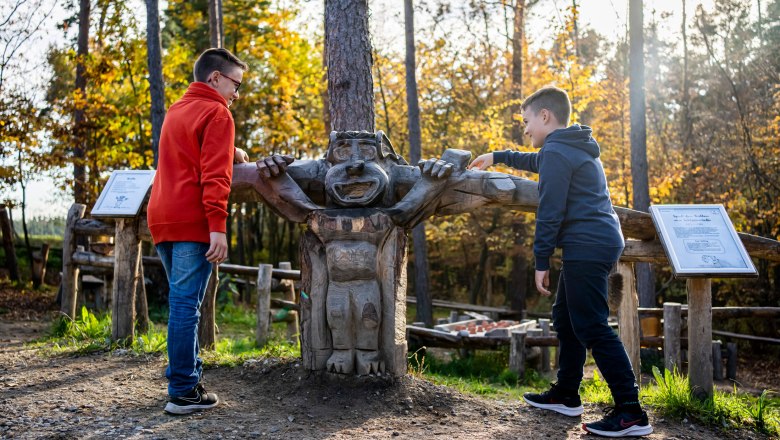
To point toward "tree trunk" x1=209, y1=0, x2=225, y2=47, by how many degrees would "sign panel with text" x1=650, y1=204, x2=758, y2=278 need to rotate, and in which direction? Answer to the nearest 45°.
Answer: approximately 135° to its right

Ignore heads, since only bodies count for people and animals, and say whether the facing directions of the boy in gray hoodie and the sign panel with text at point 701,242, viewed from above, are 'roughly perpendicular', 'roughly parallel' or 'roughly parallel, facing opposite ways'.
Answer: roughly perpendicular

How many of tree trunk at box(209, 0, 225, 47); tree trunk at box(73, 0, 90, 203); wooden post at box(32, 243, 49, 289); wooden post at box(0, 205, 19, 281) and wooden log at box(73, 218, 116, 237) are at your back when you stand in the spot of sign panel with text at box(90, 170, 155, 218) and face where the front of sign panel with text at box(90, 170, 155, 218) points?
5

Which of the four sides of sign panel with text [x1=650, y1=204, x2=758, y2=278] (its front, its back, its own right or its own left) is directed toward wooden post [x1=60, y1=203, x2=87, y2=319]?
right

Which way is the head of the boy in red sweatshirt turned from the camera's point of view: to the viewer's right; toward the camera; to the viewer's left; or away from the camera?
to the viewer's right

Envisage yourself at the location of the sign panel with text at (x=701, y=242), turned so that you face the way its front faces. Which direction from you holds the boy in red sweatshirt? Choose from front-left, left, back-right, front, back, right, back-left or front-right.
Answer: front-right

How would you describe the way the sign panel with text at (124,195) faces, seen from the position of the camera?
facing the viewer

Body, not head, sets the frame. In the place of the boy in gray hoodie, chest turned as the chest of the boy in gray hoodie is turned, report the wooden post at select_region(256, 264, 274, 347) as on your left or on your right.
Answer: on your right

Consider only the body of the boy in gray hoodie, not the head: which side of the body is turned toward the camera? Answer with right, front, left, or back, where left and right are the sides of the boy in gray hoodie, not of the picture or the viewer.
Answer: left

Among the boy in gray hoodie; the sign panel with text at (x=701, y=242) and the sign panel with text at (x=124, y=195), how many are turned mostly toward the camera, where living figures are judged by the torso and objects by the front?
2

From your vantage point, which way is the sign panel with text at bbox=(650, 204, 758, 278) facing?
toward the camera

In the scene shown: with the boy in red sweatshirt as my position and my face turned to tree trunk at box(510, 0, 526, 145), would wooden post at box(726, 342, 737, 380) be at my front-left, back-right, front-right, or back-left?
front-right

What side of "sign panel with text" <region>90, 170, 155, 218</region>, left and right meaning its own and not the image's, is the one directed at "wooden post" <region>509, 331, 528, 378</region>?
left
